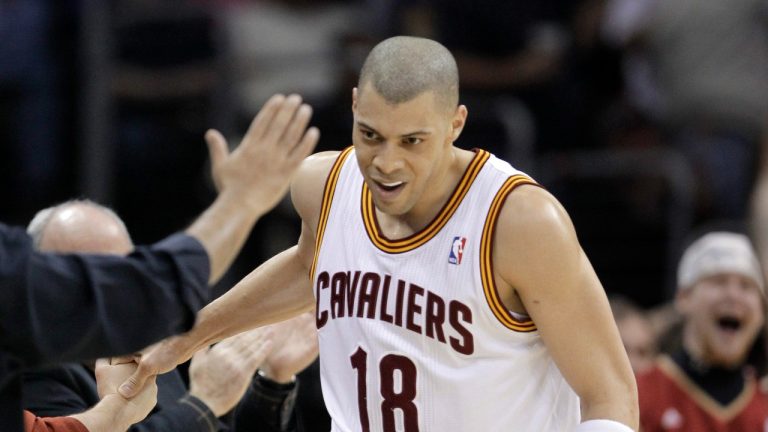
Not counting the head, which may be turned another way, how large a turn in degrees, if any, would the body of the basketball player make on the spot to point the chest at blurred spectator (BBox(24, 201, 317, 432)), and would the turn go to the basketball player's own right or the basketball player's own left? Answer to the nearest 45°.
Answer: approximately 90° to the basketball player's own right

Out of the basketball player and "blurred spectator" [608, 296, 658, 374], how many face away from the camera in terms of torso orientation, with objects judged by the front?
0

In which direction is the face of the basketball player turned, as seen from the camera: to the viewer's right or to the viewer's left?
to the viewer's left

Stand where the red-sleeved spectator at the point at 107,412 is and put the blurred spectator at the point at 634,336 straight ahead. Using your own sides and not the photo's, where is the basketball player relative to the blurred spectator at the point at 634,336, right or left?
right

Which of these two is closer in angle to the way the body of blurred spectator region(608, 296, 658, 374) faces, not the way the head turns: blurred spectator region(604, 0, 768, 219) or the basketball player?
the basketball player

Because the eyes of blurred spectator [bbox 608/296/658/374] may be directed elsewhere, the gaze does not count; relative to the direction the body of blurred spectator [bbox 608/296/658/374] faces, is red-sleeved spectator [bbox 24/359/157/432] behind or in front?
in front

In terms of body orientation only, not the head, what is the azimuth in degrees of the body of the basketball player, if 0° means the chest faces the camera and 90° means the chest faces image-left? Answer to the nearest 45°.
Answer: approximately 45°

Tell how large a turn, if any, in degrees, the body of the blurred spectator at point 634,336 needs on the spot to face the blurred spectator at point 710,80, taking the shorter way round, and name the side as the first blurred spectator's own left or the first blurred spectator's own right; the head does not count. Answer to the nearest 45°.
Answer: approximately 180°

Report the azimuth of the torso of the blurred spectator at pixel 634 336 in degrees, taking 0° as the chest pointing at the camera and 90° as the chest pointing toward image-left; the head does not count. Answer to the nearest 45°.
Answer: approximately 0°
